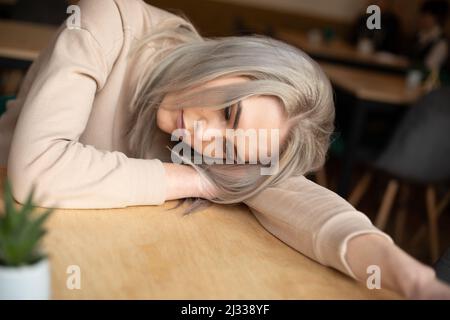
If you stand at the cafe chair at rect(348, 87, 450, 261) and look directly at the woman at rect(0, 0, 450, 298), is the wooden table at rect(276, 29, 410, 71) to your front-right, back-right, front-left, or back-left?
back-right

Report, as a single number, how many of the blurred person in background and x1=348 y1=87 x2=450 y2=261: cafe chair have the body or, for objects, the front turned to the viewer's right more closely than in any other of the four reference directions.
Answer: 0

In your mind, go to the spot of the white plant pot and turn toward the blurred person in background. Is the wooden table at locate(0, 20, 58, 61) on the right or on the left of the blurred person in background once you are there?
left

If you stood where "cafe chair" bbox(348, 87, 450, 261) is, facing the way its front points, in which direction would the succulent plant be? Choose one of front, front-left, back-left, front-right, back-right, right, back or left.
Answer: back-left

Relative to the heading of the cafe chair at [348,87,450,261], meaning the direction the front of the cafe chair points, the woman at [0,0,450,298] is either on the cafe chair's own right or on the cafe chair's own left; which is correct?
on the cafe chair's own left

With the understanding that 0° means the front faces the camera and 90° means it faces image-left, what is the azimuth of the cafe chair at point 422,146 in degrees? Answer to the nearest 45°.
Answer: approximately 135°

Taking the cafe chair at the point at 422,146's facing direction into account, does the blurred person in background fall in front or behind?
in front
